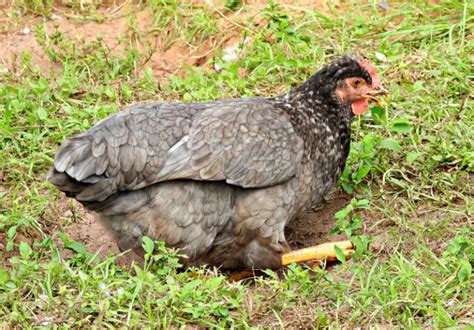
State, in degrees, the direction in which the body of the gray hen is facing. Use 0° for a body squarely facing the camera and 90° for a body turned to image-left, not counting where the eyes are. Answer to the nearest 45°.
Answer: approximately 270°

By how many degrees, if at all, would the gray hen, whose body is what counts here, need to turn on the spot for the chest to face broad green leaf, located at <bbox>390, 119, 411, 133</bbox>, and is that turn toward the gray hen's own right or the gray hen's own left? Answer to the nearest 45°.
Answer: approximately 45° to the gray hen's own left

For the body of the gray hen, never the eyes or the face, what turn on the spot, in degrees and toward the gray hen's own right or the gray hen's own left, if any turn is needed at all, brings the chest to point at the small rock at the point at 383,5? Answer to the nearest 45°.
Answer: approximately 45° to the gray hen's own left

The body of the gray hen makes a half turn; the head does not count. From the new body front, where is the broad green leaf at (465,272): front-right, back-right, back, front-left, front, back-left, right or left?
back-left

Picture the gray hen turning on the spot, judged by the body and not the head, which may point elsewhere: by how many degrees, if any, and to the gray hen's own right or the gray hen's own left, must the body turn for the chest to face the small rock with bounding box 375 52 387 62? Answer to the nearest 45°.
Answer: approximately 45° to the gray hen's own left

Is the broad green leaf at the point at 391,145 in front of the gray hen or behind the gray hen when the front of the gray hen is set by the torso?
in front
